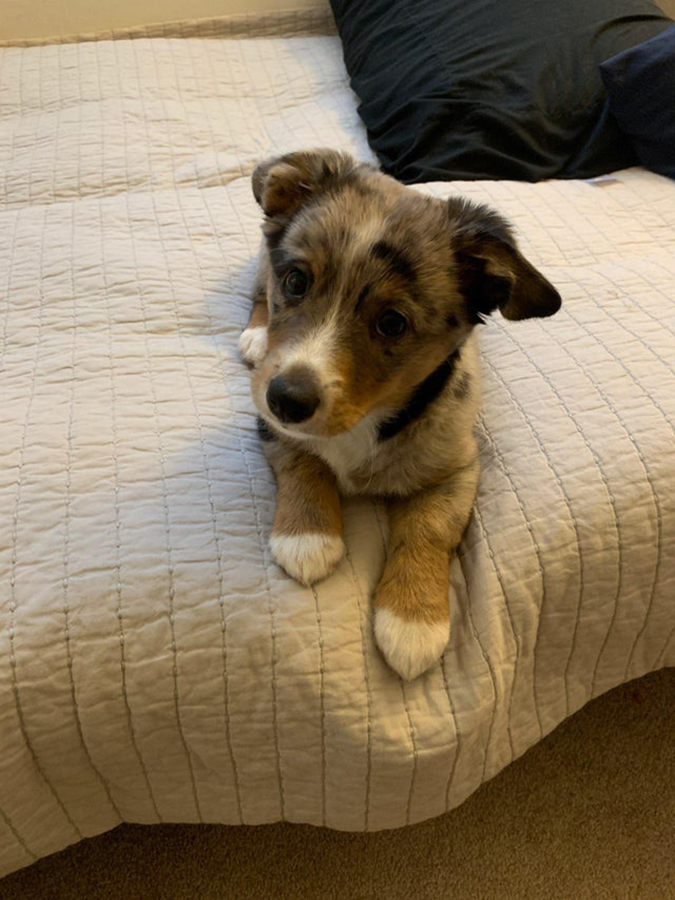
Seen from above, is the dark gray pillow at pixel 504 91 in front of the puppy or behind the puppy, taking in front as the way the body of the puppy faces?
behind

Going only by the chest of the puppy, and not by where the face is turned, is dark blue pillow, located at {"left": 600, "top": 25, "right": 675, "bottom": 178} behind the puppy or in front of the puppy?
behind

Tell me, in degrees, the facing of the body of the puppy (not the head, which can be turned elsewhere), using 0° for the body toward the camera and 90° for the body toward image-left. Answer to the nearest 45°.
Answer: approximately 0°
